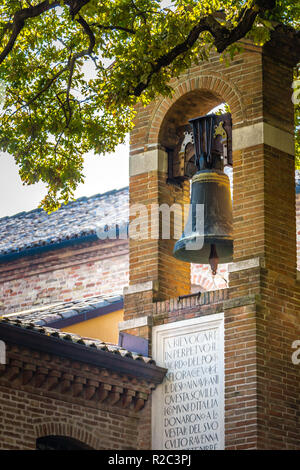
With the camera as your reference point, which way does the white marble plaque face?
facing the viewer and to the left of the viewer
